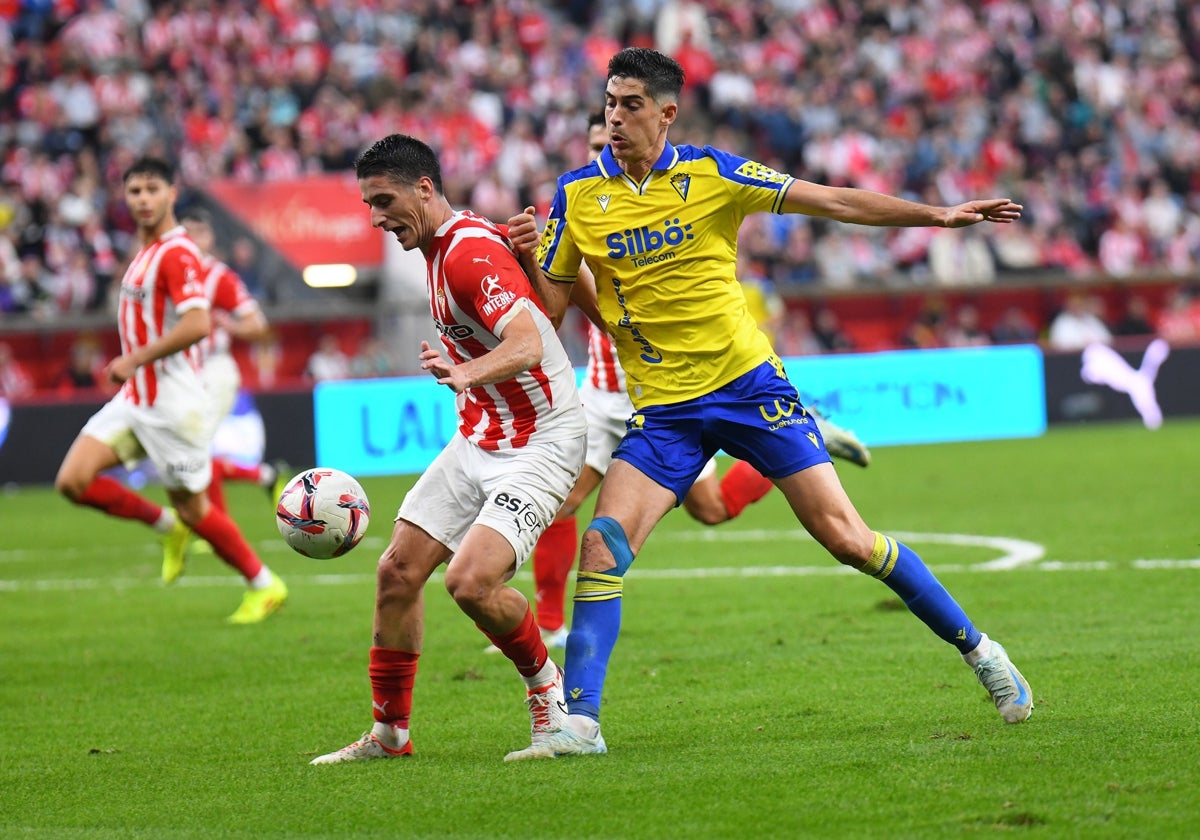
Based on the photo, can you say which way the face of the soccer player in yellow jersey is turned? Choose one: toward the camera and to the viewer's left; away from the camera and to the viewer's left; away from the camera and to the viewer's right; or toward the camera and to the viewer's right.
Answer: toward the camera and to the viewer's left

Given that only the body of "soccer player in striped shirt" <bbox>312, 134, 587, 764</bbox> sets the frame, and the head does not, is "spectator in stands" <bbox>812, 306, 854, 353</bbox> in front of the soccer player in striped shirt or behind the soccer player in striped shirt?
behind

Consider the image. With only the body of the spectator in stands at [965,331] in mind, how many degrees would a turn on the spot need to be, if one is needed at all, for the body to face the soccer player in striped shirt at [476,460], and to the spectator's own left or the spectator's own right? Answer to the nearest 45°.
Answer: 0° — they already face them

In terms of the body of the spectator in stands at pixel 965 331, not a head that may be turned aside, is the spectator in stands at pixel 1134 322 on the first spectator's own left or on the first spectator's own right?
on the first spectator's own left

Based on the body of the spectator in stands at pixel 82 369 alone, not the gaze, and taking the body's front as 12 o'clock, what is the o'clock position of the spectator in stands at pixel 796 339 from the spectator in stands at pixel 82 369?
the spectator in stands at pixel 796 339 is roughly at 9 o'clock from the spectator in stands at pixel 82 369.

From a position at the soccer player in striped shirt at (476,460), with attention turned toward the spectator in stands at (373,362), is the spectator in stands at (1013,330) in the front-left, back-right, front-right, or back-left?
front-right

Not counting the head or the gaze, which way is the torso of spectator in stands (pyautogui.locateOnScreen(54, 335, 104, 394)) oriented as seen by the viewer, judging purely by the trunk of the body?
toward the camera

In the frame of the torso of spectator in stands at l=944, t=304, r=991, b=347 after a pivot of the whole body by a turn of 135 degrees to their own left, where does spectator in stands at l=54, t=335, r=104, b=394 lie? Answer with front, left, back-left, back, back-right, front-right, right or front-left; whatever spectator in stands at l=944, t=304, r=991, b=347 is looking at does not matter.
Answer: back

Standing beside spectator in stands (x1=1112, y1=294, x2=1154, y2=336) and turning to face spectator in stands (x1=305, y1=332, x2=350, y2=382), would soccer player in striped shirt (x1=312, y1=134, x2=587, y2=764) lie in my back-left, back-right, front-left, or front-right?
front-left

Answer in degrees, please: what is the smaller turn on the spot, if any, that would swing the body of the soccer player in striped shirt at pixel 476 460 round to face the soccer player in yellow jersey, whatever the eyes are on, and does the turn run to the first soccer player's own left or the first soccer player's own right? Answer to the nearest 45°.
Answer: approximately 135° to the first soccer player's own left

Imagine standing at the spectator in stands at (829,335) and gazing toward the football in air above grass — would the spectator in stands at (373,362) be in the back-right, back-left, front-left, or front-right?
front-right

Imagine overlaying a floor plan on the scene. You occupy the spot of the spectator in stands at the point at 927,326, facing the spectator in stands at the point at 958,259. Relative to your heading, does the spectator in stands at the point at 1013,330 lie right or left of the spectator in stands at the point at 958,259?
right

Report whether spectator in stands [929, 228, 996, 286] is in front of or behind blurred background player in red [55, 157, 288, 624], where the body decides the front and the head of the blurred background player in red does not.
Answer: behind

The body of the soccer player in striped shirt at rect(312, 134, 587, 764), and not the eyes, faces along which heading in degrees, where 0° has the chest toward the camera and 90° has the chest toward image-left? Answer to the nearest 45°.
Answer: approximately 45°

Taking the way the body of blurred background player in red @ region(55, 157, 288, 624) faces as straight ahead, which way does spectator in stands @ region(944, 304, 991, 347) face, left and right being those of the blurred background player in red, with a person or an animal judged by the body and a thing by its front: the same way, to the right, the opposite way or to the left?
the same way

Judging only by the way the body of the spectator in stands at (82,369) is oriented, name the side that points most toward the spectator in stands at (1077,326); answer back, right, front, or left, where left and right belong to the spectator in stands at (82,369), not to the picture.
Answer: left

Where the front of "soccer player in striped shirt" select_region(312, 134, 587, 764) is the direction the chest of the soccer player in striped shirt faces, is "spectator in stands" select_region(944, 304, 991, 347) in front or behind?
behind

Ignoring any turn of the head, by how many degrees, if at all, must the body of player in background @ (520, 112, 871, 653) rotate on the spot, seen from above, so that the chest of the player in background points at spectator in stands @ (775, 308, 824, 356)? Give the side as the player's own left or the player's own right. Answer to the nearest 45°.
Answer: approximately 135° to the player's own right

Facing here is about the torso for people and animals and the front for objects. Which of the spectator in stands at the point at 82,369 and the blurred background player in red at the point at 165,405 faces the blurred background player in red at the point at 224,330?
the spectator in stands
